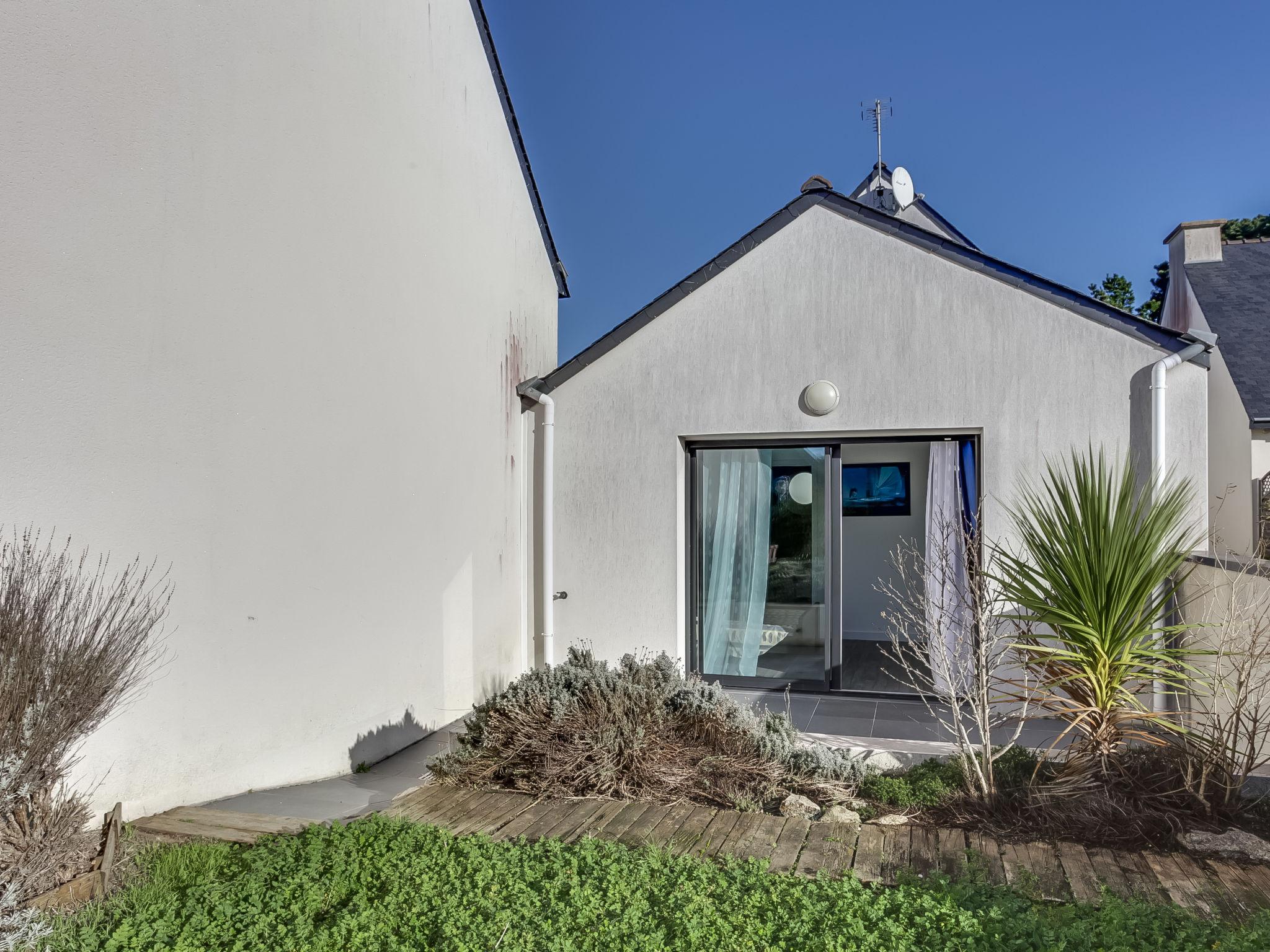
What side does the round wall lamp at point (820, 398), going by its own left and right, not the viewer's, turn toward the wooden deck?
front

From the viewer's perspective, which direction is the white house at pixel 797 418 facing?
toward the camera

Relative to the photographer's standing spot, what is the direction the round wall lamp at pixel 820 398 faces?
facing the viewer

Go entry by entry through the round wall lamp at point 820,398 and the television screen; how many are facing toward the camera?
2

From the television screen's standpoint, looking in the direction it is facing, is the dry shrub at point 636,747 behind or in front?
in front

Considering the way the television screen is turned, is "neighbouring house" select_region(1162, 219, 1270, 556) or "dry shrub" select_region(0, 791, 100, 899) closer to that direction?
the dry shrub

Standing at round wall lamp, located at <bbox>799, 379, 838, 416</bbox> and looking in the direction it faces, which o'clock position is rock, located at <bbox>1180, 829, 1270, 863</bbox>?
The rock is roughly at 11 o'clock from the round wall lamp.

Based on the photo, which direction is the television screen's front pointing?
toward the camera

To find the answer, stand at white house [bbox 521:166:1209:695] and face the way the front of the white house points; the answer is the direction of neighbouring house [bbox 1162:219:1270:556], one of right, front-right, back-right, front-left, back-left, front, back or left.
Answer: back-left

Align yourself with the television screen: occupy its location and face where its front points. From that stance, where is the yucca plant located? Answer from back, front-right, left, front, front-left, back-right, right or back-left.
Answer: front

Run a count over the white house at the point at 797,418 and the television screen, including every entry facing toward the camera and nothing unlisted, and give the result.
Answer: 2

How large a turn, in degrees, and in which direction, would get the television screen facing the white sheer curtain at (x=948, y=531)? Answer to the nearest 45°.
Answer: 0° — it already faces it

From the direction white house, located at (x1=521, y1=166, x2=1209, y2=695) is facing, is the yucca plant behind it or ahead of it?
ahead

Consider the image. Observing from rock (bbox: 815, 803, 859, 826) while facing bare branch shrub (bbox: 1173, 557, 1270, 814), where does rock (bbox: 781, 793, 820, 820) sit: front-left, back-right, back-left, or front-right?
back-left

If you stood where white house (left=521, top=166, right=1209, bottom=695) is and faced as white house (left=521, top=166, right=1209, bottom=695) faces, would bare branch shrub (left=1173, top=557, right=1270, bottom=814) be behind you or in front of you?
in front

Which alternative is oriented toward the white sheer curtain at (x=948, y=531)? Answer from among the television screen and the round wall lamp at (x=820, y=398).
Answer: the television screen

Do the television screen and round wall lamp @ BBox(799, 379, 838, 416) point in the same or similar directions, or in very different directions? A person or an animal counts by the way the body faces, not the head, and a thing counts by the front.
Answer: same or similar directions
